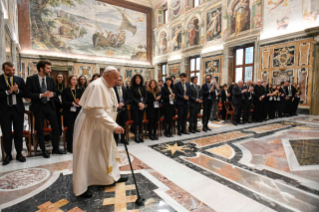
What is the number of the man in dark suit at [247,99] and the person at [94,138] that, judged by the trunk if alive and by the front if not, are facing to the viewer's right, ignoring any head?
1

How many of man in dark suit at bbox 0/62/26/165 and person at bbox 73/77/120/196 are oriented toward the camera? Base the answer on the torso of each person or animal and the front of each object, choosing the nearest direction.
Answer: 1

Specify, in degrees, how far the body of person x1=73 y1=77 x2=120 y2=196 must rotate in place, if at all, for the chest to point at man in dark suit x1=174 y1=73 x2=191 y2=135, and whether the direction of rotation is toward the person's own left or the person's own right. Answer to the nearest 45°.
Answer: approximately 45° to the person's own left

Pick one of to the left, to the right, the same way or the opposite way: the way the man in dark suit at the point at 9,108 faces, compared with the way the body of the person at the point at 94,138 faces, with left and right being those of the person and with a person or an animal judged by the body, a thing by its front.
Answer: to the right

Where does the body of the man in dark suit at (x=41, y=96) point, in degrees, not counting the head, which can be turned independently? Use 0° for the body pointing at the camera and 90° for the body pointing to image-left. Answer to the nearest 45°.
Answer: approximately 315°

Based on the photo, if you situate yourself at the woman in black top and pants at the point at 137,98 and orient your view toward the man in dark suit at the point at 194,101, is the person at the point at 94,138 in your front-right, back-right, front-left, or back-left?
back-right

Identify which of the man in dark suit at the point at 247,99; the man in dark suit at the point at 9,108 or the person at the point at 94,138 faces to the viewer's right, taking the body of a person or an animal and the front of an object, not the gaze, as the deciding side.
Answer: the person

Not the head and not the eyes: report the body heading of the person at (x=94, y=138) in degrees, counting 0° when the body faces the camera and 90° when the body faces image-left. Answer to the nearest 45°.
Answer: approximately 270°
